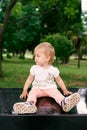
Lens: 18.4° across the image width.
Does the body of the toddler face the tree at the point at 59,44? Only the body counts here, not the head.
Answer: no

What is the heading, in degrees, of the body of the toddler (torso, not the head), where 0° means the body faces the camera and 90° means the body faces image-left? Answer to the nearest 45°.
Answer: approximately 0°
